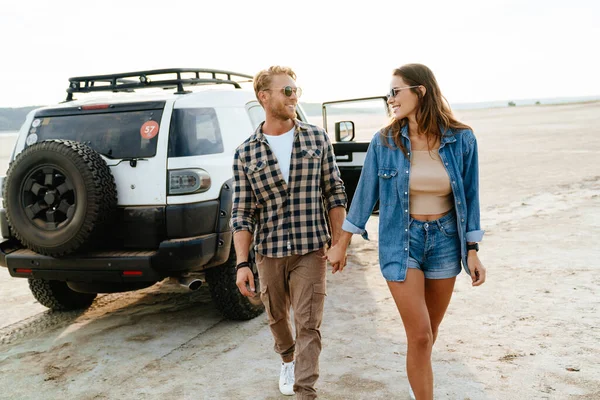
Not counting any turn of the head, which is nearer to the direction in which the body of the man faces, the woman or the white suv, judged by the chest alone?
the woman

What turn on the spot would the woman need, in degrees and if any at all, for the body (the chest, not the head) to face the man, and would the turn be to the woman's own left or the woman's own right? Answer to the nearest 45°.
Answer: approximately 90° to the woman's own right

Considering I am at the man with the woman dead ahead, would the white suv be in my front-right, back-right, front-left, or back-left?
back-left

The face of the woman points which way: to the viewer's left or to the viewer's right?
to the viewer's left

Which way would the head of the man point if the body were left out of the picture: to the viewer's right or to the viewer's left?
to the viewer's right

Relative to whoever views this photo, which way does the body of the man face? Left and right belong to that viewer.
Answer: facing the viewer

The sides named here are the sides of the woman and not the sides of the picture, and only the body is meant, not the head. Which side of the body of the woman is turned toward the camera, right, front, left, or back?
front

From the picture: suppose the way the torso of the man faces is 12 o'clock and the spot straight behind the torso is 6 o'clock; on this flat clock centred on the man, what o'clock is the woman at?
The woman is roughly at 10 o'clock from the man.

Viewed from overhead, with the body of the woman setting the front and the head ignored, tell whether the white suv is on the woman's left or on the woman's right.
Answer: on the woman's right

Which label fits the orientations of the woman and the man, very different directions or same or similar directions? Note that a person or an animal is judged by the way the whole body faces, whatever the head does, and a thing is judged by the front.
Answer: same or similar directions

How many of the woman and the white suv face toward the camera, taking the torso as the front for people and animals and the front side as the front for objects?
1

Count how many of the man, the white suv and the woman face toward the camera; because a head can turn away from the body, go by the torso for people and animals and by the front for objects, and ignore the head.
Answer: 2

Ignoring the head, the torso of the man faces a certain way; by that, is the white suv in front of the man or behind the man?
behind

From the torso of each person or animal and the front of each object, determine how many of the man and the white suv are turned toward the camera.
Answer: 1

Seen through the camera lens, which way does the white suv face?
facing away from the viewer and to the right of the viewer

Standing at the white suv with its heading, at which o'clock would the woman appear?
The woman is roughly at 3 o'clock from the white suv.
